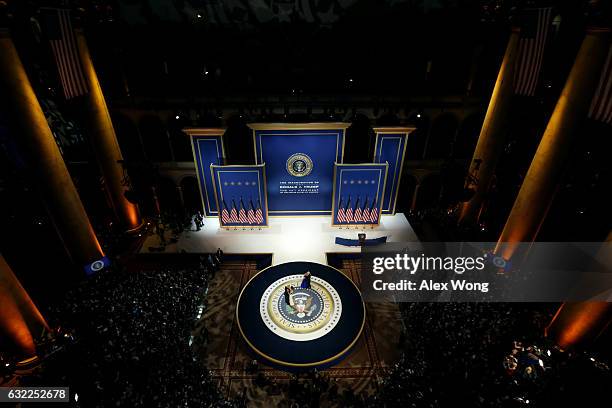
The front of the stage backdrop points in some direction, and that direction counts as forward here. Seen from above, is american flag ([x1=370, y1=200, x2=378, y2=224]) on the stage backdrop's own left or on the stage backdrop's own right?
on the stage backdrop's own left

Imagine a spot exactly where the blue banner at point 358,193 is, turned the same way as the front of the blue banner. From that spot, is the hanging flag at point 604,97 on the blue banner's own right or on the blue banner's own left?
on the blue banner's own left

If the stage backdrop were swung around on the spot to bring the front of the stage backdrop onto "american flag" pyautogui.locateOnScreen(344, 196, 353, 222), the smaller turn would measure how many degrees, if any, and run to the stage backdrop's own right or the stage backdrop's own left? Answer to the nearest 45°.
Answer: approximately 90° to the stage backdrop's own left

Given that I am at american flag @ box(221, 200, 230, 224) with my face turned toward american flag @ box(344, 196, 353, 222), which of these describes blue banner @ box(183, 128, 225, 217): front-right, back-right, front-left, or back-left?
back-left

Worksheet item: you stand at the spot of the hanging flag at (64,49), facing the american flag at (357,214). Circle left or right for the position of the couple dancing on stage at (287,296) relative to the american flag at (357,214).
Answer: right

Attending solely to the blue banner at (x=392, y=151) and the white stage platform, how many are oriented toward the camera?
2

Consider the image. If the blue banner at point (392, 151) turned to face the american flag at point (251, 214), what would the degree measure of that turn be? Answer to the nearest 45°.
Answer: approximately 45° to its right

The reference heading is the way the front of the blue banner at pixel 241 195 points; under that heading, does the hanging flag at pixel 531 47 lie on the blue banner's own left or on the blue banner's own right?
on the blue banner's own left

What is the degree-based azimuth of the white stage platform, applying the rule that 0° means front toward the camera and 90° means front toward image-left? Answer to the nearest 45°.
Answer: approximately 0°
